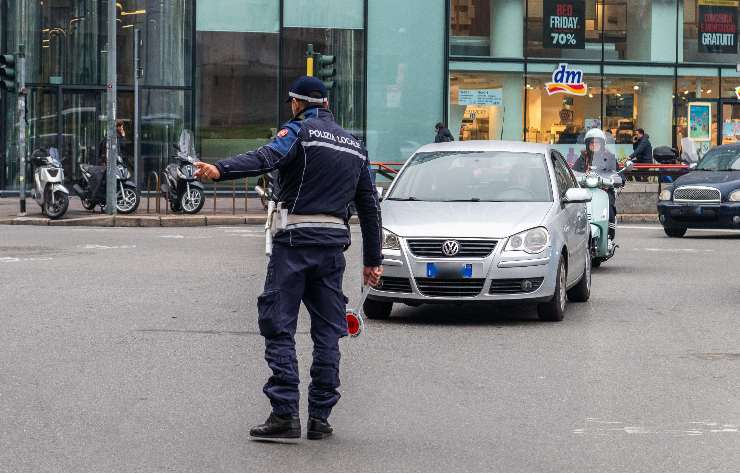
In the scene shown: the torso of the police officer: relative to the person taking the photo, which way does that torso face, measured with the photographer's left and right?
facing away from the viewer and to the left of the viewer

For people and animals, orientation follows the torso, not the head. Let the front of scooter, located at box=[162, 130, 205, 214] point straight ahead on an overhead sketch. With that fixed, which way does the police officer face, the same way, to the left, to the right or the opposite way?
the opposite way

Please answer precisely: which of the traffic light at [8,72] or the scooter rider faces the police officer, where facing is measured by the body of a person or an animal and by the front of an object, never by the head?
the scooter rider

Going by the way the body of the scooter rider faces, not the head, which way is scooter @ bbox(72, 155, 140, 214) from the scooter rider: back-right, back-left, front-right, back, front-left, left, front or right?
back-right

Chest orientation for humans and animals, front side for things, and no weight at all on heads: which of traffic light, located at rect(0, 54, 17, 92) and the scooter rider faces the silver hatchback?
the scooter rider
